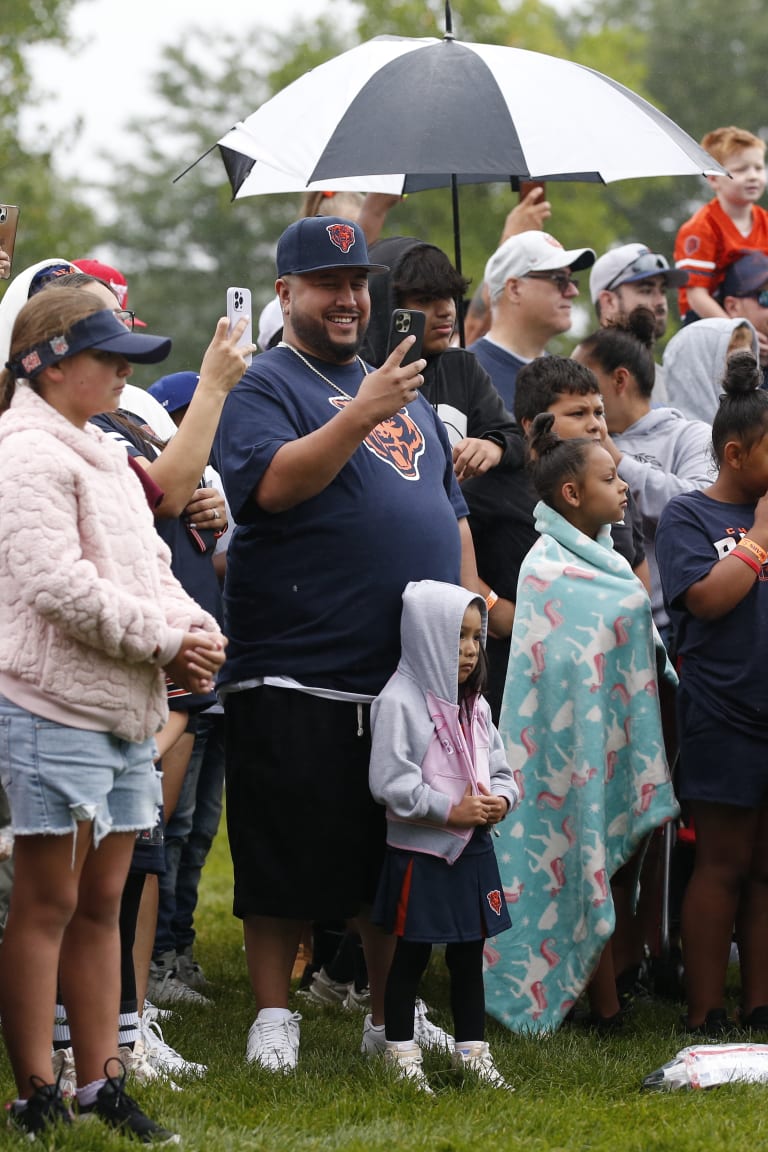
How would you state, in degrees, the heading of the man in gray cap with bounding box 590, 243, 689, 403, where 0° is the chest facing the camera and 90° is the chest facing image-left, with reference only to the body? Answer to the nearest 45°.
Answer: approximately 315°

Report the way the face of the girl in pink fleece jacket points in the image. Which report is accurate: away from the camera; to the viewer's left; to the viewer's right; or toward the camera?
to the viewer's right

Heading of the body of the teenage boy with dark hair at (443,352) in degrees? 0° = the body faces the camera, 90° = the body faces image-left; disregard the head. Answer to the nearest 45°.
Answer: approximately 315°

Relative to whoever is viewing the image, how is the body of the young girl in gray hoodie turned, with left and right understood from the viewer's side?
facing the viewer and to the right of the viewer

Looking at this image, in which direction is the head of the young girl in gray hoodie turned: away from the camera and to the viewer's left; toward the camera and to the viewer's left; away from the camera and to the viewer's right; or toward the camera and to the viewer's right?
toward the camera and to the viewer's right

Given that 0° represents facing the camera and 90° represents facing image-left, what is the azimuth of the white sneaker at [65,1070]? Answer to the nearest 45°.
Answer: approximately 315°

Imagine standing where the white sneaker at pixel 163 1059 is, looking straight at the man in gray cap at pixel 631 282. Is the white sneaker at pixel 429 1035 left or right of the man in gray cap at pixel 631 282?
right

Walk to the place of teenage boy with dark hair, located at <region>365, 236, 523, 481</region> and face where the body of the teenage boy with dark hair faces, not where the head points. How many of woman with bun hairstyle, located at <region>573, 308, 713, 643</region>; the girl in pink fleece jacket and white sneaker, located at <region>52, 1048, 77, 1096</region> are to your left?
1

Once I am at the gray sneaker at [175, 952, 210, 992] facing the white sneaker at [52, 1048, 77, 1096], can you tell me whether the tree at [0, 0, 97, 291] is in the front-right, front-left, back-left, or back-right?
back-right
